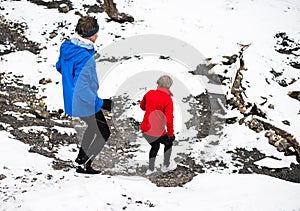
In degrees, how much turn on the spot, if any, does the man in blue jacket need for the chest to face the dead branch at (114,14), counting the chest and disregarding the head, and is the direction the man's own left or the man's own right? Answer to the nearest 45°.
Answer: approximately 45° to the man's own left

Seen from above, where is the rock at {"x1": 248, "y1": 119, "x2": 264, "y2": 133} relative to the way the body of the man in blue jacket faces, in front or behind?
in front

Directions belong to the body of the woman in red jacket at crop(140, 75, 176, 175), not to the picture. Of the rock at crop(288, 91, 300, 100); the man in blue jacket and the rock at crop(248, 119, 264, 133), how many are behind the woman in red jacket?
1

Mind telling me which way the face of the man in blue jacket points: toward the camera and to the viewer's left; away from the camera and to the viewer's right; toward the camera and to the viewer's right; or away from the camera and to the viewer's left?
away from the camera and to the viewer's right

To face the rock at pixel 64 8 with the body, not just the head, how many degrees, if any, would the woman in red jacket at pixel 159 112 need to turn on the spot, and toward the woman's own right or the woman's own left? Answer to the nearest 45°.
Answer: approximately 90° to the woman's own left

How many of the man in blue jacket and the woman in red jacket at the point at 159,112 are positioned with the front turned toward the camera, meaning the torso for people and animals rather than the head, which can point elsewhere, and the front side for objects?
0

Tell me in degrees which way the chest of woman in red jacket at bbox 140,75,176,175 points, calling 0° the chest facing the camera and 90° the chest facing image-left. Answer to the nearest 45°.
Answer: approximately 225°

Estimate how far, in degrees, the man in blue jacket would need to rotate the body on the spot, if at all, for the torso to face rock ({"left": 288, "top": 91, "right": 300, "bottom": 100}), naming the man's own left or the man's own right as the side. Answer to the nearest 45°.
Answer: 0° — they already face it

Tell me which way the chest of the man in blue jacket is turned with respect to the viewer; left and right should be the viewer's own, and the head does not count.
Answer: facing away from the viewer and to the right of the viewer

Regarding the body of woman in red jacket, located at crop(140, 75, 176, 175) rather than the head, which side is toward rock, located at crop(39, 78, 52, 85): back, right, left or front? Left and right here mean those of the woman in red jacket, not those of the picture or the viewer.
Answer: left
